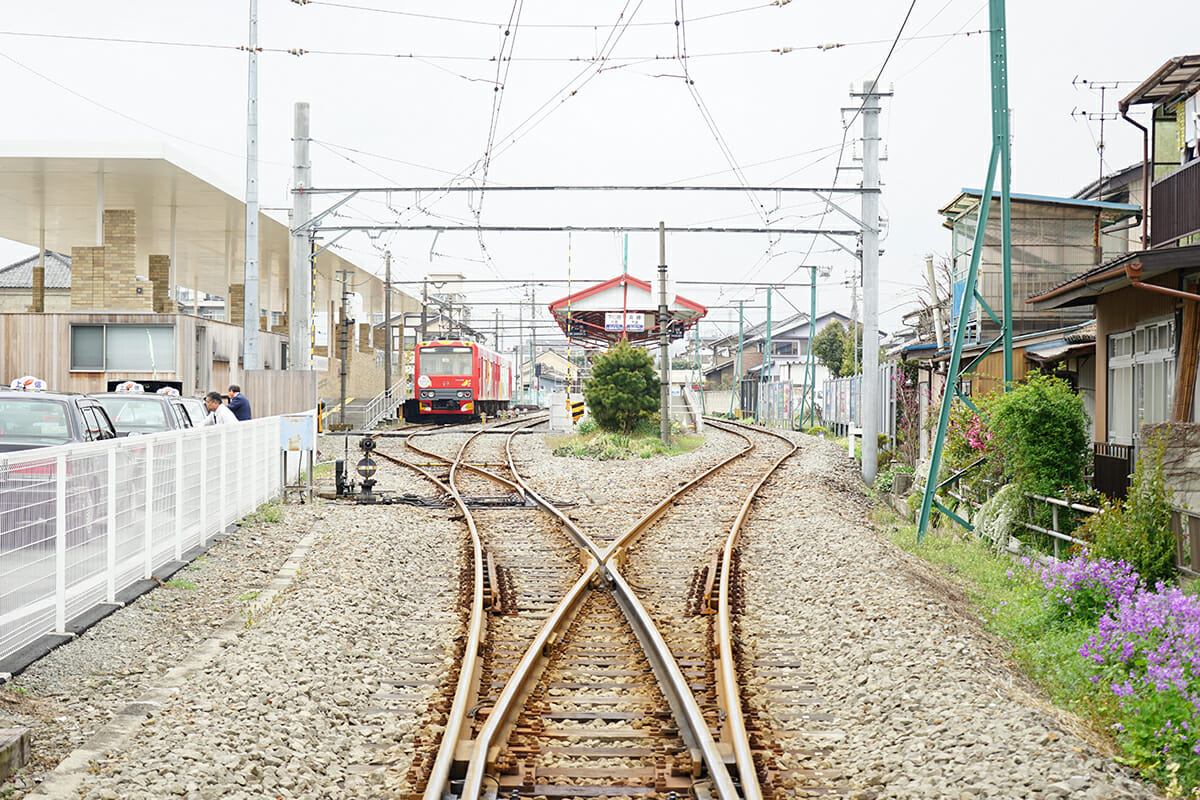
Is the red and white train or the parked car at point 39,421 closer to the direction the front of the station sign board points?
the parked car

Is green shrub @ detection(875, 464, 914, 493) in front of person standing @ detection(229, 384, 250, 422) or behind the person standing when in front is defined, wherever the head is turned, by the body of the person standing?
behind

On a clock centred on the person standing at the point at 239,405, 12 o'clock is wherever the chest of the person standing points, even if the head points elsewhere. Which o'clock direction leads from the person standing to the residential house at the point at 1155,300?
The residential house is roughly at 7 o'clock from the person standing.

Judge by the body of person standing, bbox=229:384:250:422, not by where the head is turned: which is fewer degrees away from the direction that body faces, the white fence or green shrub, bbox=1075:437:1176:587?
the white fence

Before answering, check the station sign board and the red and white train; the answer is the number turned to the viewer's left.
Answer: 0

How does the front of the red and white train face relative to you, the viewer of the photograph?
facing the viewer

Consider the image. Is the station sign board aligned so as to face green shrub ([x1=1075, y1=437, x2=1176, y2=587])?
yes

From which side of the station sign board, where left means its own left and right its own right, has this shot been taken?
front

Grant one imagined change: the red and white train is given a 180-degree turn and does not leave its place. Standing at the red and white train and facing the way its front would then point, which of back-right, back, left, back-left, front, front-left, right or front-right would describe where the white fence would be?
back

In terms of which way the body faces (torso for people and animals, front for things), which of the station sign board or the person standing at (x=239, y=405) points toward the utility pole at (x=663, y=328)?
the station sign board

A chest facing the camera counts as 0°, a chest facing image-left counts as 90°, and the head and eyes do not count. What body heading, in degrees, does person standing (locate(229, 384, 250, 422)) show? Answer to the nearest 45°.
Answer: approximately 90°

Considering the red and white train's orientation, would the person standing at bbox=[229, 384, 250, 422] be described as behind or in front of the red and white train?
in front
